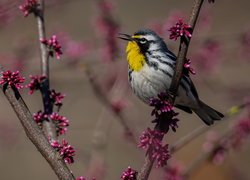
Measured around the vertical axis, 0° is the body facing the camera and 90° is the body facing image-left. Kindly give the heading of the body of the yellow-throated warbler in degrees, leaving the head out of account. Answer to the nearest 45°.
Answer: approximately 45°

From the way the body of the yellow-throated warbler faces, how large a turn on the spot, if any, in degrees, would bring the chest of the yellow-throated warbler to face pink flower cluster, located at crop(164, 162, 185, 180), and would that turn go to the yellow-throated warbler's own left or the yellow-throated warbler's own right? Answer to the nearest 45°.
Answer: approximately 135° to the yellow-throated warbler's own right

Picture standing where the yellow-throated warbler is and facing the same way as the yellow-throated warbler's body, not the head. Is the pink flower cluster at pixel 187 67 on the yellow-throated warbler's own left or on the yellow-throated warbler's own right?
on the yellow-throated warbler's own left

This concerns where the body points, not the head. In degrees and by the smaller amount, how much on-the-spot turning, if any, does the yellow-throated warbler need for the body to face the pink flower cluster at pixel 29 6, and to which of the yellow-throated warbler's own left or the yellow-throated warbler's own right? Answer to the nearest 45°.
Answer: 0° — it already faces it
